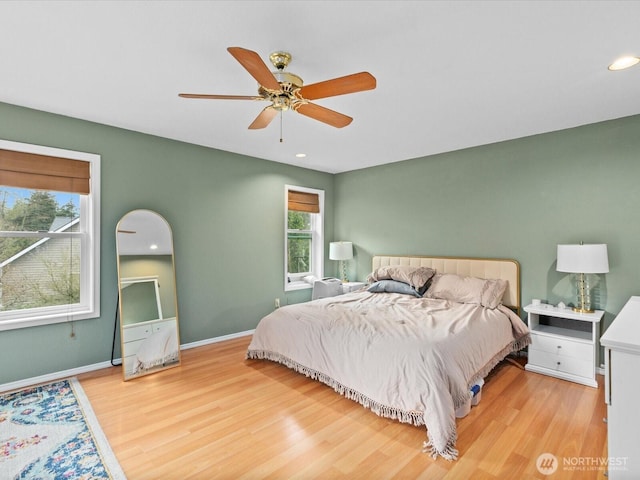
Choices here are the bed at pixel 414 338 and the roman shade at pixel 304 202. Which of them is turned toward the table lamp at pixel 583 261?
the roman shade

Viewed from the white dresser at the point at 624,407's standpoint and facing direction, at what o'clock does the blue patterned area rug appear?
The blue patterned area rug is roughly at 11 o'clock from the white dresser.

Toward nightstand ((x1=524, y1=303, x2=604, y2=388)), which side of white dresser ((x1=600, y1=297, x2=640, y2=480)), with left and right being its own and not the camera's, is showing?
right

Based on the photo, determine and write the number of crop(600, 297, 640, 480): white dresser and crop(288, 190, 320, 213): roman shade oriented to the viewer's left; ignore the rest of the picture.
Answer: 1

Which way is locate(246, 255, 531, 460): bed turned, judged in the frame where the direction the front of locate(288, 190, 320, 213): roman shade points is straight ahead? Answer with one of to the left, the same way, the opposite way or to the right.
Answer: to the right

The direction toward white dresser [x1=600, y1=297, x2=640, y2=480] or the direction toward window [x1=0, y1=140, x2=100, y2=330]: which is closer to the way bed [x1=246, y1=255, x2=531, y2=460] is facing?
the window

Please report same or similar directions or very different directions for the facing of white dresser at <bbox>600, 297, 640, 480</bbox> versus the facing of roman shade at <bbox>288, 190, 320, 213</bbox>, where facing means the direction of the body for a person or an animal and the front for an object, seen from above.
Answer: very different directions

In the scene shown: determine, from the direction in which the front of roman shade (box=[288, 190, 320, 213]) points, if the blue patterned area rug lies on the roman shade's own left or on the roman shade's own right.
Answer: on the roman shade's own right

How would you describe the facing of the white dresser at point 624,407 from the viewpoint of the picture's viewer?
facing to the left of the viewer

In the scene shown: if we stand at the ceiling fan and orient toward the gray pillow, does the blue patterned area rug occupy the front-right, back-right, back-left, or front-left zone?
back-left

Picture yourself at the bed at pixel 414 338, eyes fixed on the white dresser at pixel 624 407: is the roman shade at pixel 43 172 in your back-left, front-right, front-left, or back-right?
back-right

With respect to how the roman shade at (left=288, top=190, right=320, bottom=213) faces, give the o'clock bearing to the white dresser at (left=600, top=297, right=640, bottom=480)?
The white dresser is roughly at 1 o'clock from the roman shade.
